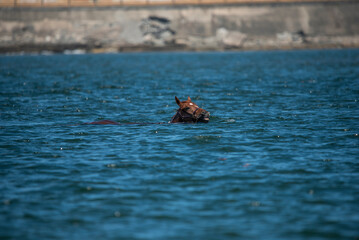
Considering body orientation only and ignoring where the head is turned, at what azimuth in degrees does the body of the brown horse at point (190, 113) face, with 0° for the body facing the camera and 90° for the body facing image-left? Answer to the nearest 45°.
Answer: approximately 270°
